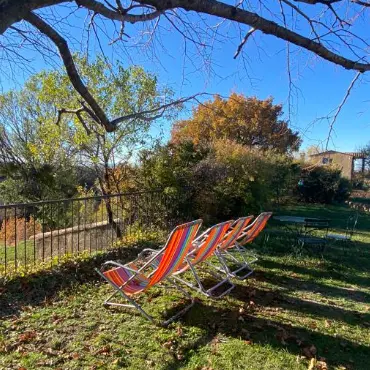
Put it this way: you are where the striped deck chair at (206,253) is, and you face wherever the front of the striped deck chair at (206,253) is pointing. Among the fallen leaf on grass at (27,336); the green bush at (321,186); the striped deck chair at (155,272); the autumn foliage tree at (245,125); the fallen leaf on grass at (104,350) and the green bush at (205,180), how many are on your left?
3

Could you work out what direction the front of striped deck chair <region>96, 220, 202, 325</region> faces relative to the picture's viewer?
facing away from the viewer and to the left of the viewer

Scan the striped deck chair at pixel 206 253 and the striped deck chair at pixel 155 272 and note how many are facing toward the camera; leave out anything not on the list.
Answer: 0

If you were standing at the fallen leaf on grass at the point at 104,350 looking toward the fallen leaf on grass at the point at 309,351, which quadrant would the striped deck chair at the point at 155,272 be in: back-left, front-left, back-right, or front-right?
front-left

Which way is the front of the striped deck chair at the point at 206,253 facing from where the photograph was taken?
facing away from the viewer and to the left of the viewer

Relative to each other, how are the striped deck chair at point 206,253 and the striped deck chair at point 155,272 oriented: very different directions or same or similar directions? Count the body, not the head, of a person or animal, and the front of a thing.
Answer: same or similar directions

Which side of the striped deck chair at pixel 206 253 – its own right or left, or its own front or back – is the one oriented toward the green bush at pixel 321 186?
right

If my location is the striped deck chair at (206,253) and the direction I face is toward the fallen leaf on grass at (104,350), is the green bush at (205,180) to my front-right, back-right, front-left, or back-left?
back-right

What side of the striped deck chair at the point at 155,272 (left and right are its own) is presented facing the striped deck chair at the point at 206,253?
right

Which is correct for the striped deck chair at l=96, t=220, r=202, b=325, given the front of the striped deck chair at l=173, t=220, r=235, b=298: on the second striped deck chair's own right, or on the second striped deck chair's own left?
on the second striped deck chair's own left

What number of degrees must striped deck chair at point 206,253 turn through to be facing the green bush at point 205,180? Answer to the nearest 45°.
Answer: approximately 45° to its right
